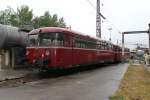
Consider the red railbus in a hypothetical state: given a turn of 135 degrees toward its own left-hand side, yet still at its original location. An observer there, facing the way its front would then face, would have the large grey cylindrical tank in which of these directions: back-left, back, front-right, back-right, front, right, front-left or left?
back-left

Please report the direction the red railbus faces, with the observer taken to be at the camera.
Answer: facing the viewer and to the left of the viewer
